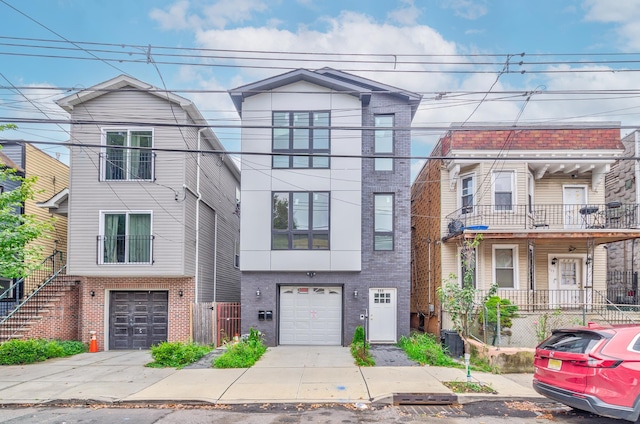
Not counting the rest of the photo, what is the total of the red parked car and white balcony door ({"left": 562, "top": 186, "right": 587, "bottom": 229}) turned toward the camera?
1

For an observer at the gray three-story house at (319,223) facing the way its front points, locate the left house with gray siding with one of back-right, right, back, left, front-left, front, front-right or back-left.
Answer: right

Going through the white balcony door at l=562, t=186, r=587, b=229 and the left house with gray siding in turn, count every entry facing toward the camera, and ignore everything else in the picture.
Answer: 2

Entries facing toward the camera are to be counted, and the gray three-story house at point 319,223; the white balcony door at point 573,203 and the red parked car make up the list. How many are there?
2

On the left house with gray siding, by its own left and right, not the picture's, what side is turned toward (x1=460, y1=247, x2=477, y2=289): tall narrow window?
left

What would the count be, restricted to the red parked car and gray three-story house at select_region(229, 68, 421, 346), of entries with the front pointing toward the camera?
1
